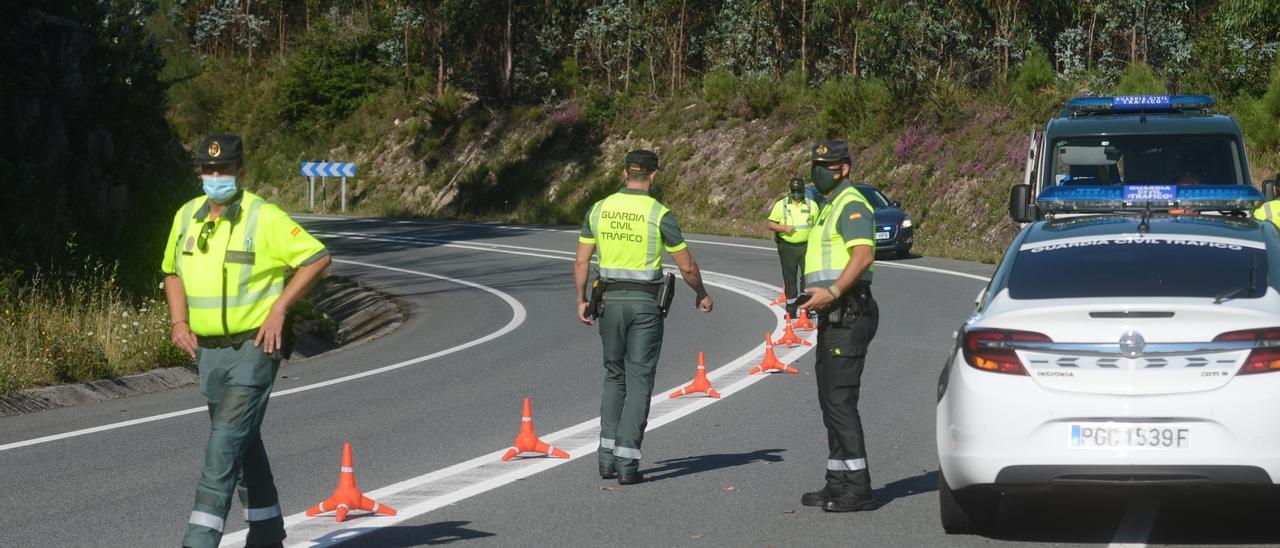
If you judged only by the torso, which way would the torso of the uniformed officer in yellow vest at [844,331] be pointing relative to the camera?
to the viewer's left

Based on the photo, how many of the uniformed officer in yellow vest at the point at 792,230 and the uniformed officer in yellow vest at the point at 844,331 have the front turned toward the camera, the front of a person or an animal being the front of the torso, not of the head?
1

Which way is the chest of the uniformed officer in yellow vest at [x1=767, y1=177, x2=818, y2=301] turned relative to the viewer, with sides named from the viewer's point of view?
facing the viewer

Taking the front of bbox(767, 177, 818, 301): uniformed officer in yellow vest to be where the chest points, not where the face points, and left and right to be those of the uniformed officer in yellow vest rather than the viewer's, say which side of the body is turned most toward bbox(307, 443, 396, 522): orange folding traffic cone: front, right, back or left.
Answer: front

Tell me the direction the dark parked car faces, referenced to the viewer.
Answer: facing the viewer and to the right of the viewer

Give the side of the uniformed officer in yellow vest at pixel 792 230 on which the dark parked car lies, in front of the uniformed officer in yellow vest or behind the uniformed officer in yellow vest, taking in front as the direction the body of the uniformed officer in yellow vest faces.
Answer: behind

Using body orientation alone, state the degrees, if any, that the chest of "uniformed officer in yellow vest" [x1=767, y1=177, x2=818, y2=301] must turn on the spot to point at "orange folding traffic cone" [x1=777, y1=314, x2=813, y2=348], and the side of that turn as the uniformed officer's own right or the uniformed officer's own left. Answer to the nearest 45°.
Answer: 0° — they already face it

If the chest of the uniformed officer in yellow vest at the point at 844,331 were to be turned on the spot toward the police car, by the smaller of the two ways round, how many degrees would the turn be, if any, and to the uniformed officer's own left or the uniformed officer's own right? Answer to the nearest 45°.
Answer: approximately 135° to the uniformed officer's own left

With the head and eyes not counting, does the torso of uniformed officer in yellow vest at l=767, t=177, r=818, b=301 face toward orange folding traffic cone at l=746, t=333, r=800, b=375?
yes

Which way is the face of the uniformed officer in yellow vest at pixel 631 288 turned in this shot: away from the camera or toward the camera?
away from the camera

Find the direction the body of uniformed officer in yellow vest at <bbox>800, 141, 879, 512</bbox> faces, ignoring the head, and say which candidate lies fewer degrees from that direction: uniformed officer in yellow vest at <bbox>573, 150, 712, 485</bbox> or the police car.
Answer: the uniformed officer in yellow vest

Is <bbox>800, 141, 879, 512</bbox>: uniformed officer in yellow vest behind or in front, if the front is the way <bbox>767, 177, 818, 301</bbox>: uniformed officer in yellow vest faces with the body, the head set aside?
in front
